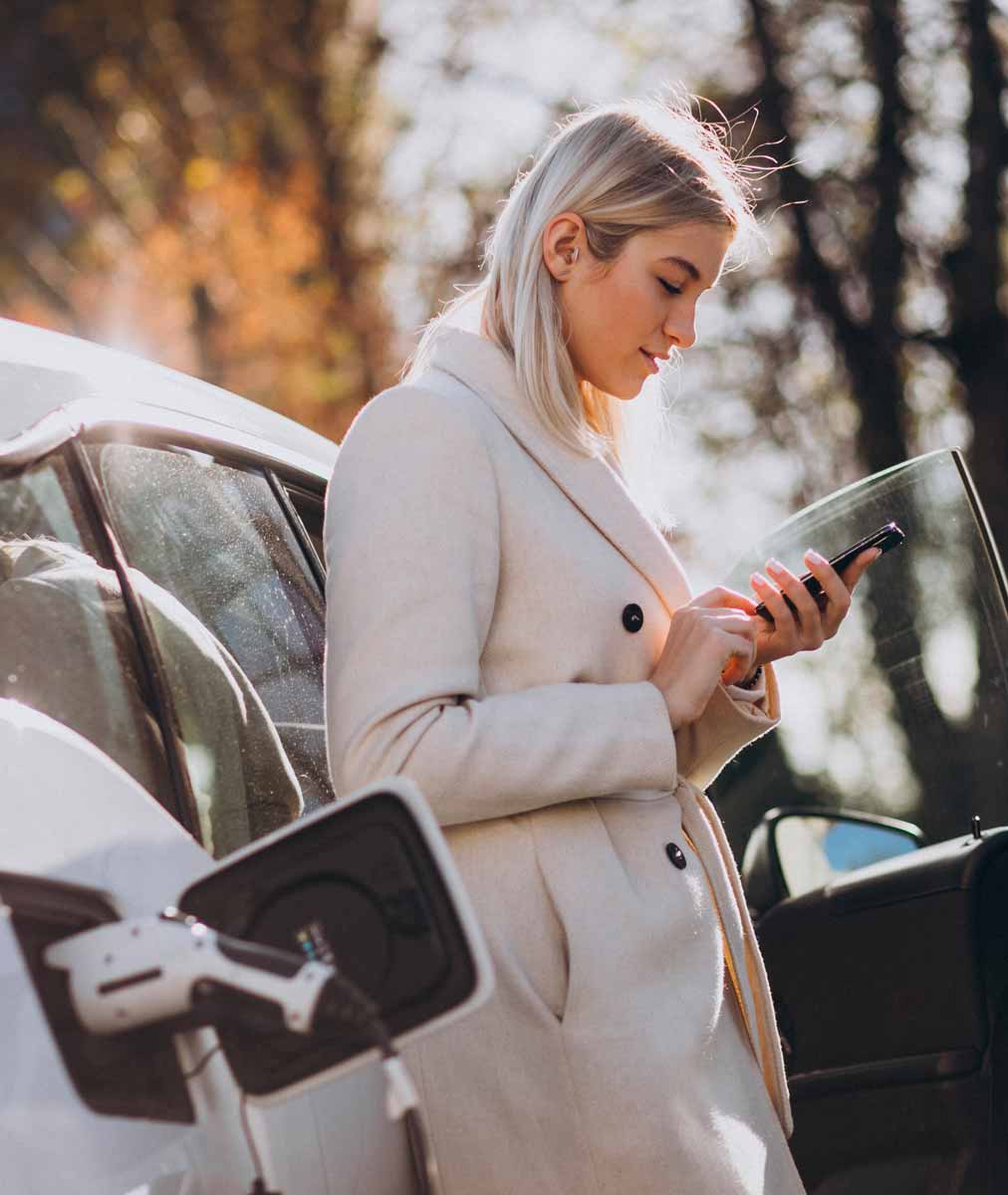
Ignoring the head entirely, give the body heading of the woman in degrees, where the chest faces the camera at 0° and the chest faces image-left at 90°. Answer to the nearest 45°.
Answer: approximately 270°

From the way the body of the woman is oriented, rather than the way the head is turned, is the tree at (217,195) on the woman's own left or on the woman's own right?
on the woman's own left

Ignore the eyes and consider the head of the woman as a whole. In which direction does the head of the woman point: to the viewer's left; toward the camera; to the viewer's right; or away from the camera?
to the viewer's right

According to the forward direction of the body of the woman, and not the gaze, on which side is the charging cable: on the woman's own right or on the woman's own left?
on the woman's own right

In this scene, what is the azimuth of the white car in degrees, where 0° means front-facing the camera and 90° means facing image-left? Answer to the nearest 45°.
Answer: approximately 225°
